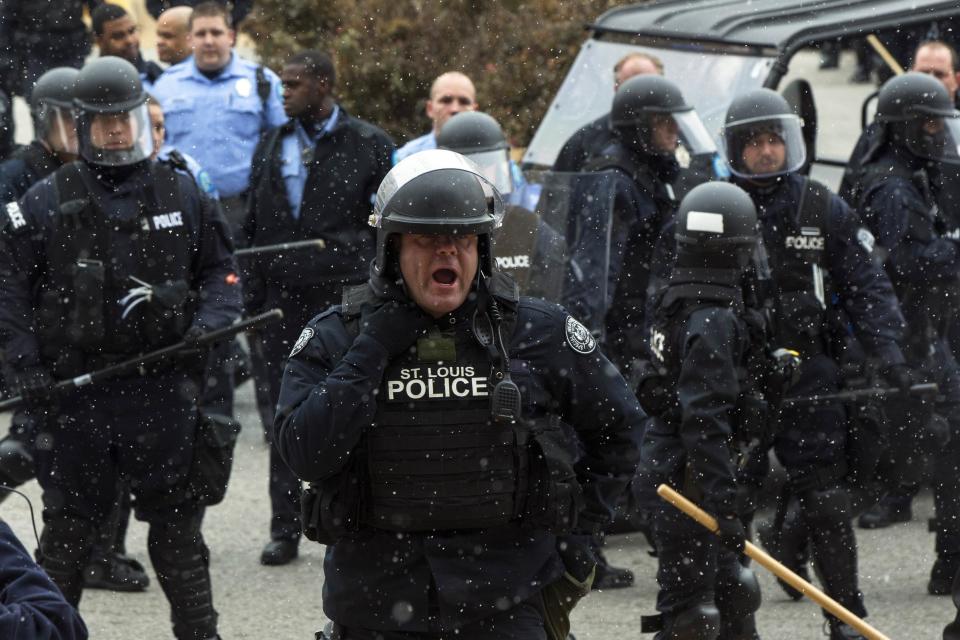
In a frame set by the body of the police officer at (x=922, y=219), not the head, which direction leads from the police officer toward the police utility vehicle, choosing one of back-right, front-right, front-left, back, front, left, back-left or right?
back

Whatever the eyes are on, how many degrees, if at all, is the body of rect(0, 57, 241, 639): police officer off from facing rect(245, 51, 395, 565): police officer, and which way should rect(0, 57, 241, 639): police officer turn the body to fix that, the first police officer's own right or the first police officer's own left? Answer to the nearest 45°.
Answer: approximately 135° to the first police officer's own left

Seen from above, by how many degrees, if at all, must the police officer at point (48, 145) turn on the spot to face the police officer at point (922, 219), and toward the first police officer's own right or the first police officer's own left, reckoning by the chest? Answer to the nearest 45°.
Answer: approximately 45° to the first police officer's own left

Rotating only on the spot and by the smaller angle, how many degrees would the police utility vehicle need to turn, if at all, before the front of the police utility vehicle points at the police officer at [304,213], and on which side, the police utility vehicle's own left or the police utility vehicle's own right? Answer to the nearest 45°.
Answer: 0° — it already faces them

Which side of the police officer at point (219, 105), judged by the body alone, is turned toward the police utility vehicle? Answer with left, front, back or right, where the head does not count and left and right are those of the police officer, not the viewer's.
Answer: left

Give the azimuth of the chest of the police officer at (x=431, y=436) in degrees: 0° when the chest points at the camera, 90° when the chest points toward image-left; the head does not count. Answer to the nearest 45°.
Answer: approximately 0°

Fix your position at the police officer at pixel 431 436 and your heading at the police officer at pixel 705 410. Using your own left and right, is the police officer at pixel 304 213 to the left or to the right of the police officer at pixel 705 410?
left
